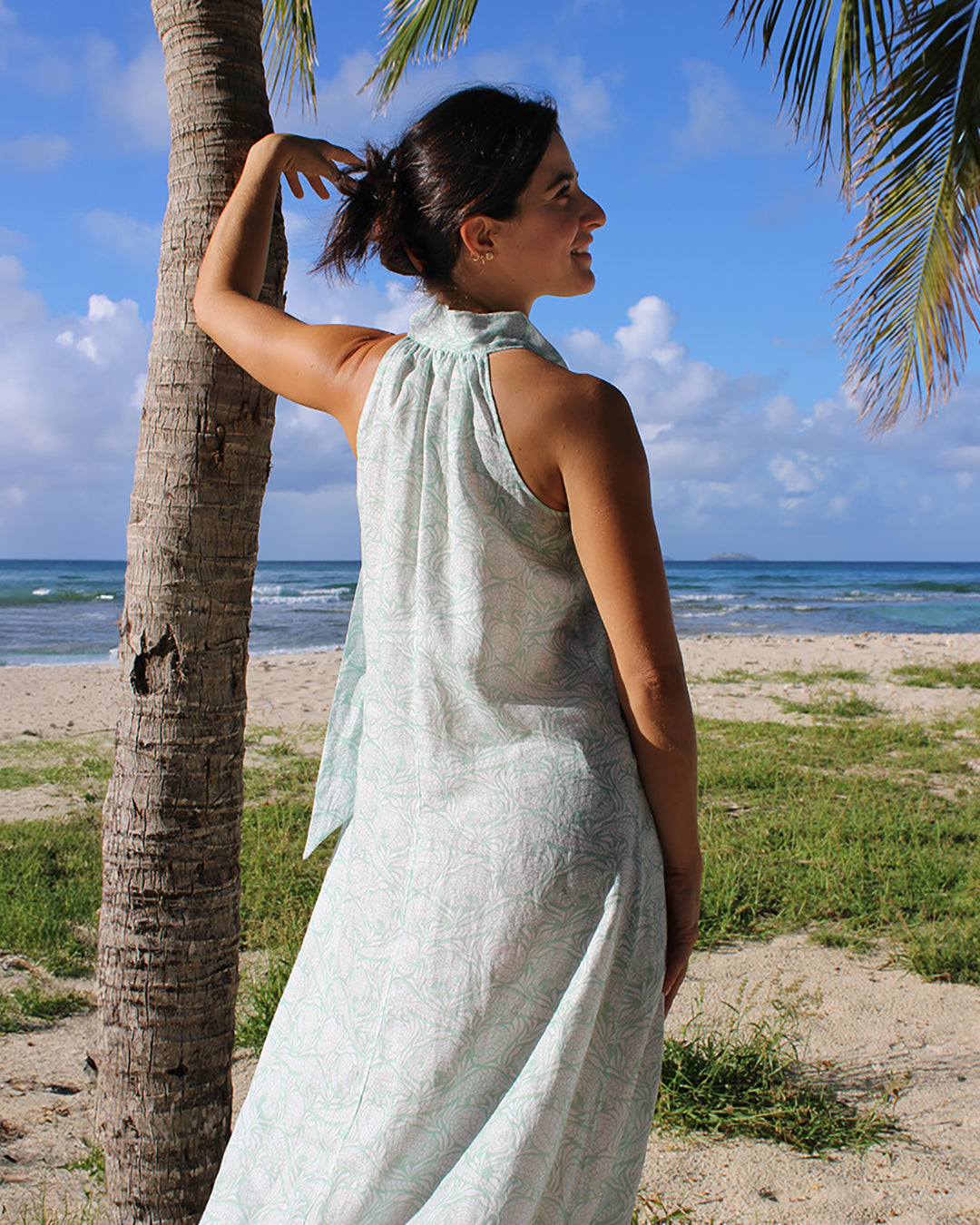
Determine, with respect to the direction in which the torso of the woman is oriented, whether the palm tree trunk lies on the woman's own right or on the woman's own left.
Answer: on the woman's own left

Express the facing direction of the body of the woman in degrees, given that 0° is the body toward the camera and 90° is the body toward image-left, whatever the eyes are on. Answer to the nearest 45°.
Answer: approximately 225°

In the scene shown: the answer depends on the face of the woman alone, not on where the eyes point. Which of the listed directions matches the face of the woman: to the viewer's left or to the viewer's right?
to the viewer's right
